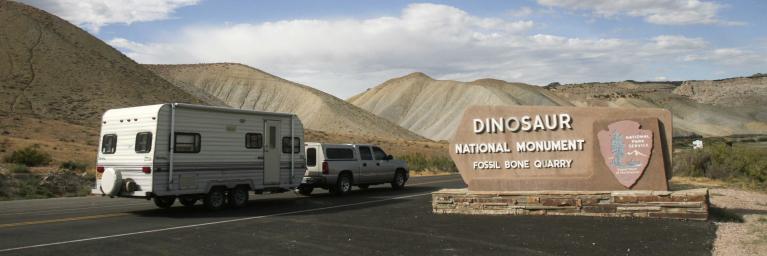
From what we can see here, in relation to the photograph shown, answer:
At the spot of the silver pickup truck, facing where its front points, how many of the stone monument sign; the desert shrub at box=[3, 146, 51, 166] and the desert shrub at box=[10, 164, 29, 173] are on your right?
1

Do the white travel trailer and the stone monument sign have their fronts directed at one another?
no

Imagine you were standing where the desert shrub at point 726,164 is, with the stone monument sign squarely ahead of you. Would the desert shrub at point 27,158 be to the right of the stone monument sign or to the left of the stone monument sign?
right

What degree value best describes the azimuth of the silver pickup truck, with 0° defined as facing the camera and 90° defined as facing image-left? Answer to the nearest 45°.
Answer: approximately 225°

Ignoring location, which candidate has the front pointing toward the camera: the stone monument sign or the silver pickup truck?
the stone monument sign

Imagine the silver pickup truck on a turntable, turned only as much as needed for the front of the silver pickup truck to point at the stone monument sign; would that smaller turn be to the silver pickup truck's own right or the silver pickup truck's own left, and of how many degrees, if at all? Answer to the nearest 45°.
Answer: approximately 90° to the silver pickup truck's own right

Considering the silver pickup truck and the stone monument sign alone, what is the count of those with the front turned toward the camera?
1

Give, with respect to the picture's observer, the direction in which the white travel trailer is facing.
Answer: facing away from the viewer and to the right of the viewer

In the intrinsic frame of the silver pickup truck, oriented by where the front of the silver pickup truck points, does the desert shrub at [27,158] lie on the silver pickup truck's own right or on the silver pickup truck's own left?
on the silver pickup truck's own left

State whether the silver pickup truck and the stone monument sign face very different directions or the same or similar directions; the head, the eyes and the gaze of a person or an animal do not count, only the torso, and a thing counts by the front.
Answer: very different directions

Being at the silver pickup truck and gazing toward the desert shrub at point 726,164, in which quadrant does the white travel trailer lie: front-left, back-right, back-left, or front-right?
back-right

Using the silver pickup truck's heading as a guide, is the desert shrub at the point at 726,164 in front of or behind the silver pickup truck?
in front

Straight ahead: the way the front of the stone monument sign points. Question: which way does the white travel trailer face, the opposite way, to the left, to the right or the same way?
the opposite way

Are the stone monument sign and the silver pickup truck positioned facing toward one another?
no

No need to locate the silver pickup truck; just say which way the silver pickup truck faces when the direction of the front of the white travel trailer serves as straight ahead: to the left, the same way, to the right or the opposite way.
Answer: the same way

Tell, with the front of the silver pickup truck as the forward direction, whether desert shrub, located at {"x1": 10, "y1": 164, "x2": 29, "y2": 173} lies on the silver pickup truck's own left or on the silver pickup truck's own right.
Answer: on the silver pickup truck's own left

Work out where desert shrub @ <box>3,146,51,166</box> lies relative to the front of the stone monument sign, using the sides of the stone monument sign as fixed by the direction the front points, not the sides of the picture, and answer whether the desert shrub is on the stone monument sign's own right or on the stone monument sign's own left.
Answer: on the stone monument sign's own right

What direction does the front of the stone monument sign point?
toward the camera
